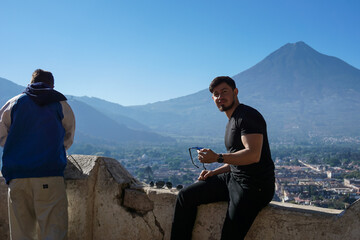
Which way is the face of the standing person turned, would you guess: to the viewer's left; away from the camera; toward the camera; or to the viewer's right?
away from the camera

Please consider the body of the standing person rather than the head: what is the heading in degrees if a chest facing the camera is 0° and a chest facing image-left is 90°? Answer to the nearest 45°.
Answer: approximately 180°

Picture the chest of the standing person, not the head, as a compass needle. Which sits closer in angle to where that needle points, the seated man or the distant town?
the distant town

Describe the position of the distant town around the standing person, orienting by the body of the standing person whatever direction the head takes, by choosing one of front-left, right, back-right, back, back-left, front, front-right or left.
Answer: front-right

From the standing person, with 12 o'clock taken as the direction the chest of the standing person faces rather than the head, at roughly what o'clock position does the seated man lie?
The seated man is roughly at 4 o'clock from the standing person.
